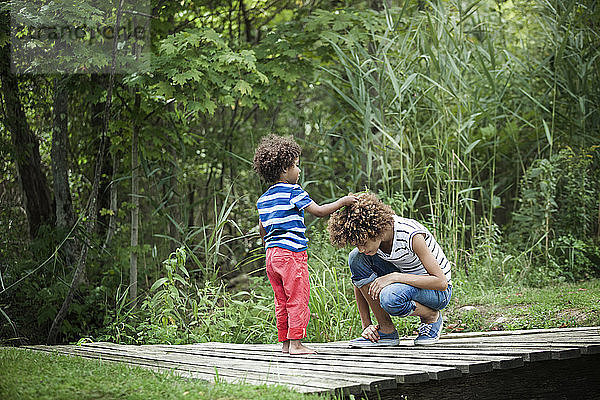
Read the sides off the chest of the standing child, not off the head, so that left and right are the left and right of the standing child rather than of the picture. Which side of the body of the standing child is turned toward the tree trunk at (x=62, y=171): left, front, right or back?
left

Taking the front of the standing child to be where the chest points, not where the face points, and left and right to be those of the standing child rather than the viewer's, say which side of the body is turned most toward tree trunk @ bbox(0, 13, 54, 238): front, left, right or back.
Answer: left

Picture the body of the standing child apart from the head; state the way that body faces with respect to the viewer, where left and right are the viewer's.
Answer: facing away from the viewer and to the right of the viewer

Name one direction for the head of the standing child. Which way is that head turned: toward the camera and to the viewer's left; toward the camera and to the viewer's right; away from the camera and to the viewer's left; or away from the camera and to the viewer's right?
away from the camera and to the viewer's right
